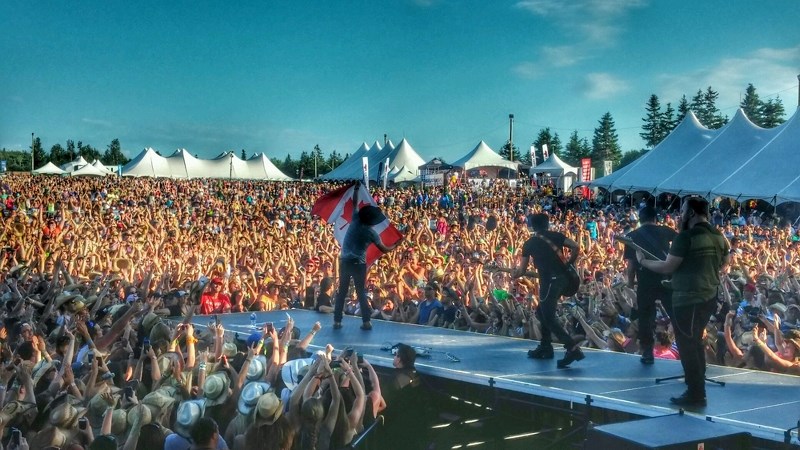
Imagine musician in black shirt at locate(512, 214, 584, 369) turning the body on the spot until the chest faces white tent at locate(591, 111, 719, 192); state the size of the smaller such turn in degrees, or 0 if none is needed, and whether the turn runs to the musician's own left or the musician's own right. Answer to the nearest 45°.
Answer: approximately 45° to the musician's own right

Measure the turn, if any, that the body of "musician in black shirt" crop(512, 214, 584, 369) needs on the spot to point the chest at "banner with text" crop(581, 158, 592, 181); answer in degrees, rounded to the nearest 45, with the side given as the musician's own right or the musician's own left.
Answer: approximately 45° to the musician's own right

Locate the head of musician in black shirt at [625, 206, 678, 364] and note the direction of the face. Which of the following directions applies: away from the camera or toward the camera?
away from the camera

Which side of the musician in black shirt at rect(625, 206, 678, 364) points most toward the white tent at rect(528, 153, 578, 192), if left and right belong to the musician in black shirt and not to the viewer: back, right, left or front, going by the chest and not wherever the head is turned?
front

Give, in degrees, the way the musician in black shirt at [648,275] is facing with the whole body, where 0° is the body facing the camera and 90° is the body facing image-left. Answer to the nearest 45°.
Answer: approximately 180°

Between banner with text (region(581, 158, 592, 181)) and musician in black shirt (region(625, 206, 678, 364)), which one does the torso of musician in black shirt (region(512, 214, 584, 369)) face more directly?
the banner with text

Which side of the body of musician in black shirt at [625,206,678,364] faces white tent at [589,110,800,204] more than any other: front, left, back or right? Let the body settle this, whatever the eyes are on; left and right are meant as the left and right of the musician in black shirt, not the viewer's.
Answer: front

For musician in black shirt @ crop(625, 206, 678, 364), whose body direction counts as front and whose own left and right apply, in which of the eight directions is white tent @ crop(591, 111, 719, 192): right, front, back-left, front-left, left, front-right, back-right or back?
front

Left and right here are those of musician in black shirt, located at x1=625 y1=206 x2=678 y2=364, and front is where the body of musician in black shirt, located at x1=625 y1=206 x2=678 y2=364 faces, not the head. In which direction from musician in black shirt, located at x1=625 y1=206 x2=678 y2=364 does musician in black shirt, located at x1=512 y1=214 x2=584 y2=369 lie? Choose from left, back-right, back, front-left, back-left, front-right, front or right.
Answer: left

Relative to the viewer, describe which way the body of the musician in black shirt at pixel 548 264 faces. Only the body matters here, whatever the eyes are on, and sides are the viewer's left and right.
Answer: facing away from the viewer and to the left of the viewer

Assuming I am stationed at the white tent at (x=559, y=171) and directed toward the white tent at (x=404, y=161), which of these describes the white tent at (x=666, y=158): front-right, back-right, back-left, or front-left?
back-left

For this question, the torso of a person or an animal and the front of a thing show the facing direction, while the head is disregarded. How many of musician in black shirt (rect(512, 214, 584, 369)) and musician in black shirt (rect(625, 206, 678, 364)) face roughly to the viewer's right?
0

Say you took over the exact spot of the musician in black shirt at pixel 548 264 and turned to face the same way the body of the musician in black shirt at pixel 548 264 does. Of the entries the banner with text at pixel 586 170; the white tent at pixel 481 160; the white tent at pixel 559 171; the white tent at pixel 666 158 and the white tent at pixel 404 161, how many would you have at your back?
0

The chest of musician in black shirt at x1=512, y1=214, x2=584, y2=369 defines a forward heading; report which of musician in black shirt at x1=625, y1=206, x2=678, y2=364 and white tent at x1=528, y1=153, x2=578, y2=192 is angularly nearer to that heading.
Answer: the white tent

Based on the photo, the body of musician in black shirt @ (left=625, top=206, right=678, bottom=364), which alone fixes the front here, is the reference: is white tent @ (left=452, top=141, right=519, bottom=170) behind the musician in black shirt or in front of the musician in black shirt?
in front
